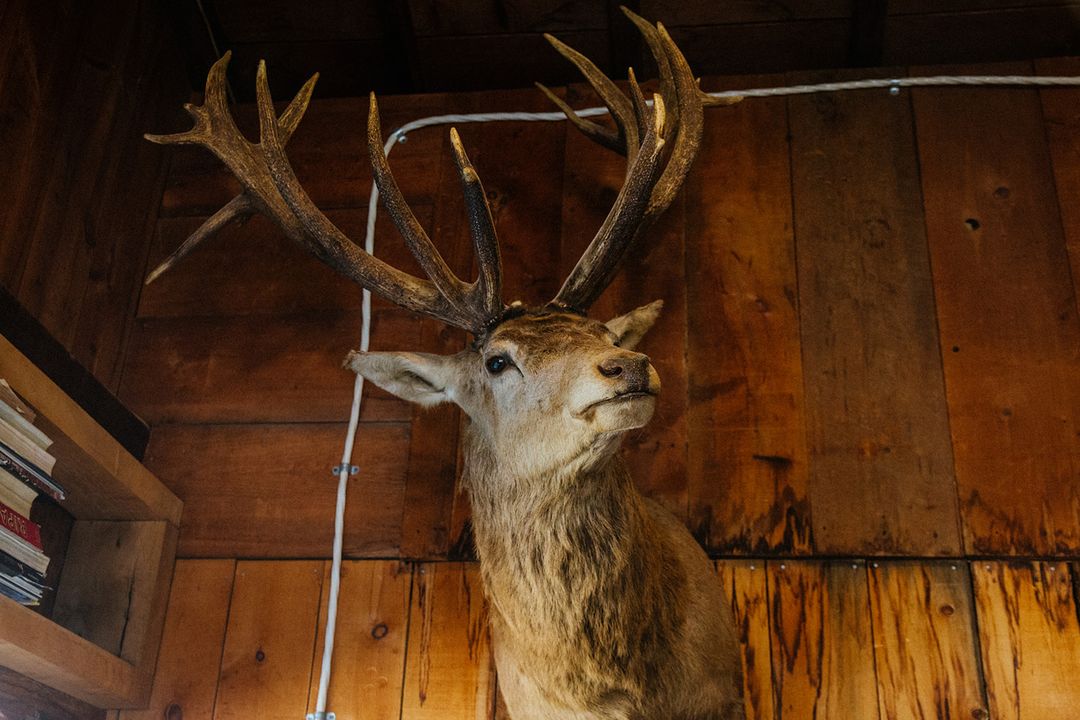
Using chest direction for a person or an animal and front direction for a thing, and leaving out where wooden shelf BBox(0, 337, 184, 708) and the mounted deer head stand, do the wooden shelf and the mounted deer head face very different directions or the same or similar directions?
same or similar directions

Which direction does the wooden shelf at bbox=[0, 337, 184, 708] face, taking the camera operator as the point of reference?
facing the viewer and to the right of the viewer

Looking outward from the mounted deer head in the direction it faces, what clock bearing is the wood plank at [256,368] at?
The wood plank is roughly at 6 o'clock from the mounted deer head.

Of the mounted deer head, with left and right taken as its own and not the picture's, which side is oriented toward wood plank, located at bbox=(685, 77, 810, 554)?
left

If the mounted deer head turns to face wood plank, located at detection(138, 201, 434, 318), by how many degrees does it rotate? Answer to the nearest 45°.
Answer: approximately 180°

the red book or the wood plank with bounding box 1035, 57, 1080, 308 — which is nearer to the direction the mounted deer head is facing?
the wood plank

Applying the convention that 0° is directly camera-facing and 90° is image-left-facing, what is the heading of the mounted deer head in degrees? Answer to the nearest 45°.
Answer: approximately 315°

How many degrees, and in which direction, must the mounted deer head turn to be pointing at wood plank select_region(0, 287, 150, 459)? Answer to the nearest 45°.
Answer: approximately 180°

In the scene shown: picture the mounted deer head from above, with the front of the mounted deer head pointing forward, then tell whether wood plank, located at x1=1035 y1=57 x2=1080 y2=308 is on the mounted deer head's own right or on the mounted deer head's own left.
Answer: on the mounted deer head's own left

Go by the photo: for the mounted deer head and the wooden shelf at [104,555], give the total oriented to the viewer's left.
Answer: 0
